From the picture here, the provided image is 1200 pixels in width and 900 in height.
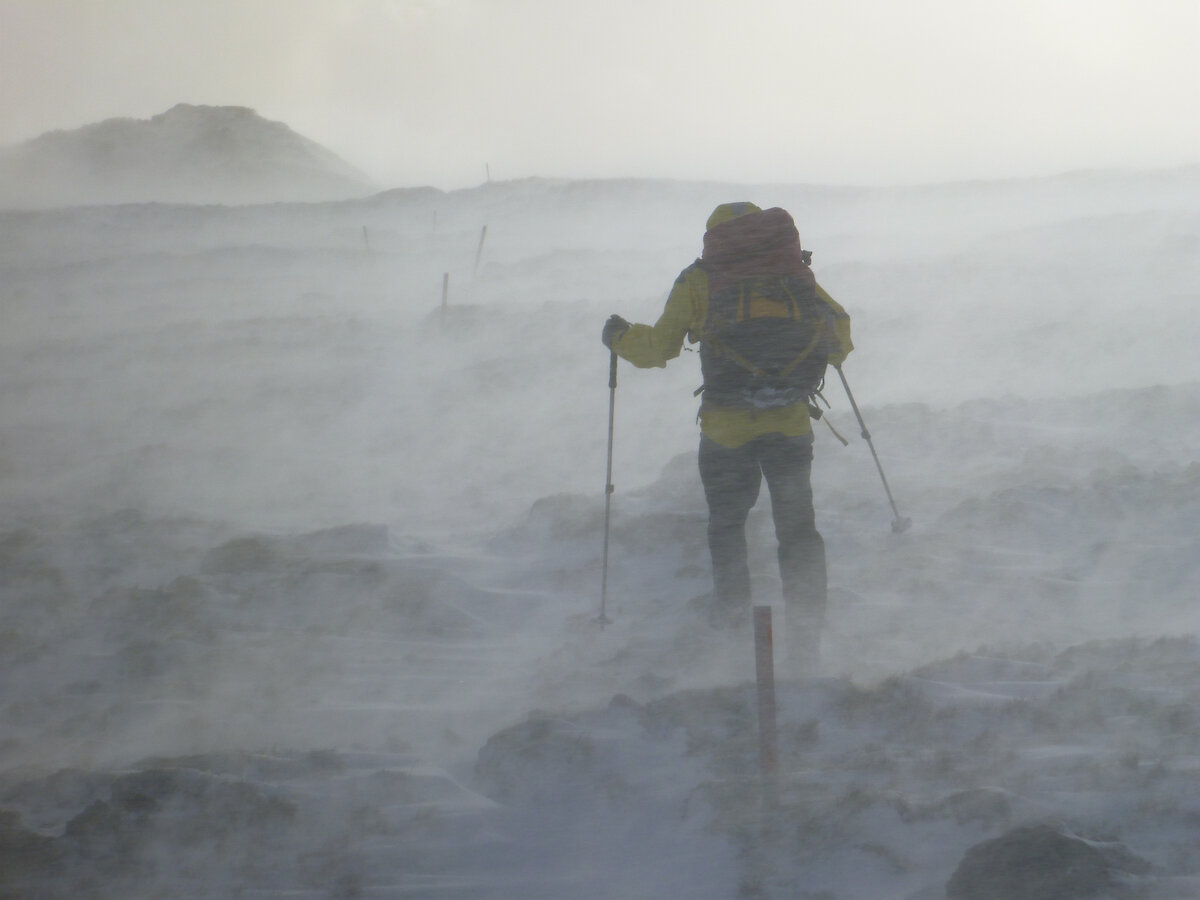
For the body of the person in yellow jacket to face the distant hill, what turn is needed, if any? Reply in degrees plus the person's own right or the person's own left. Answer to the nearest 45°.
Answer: approximately 45° to the person's own left

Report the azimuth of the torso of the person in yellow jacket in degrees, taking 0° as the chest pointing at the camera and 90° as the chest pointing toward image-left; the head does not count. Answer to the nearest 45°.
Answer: approximately 180°
